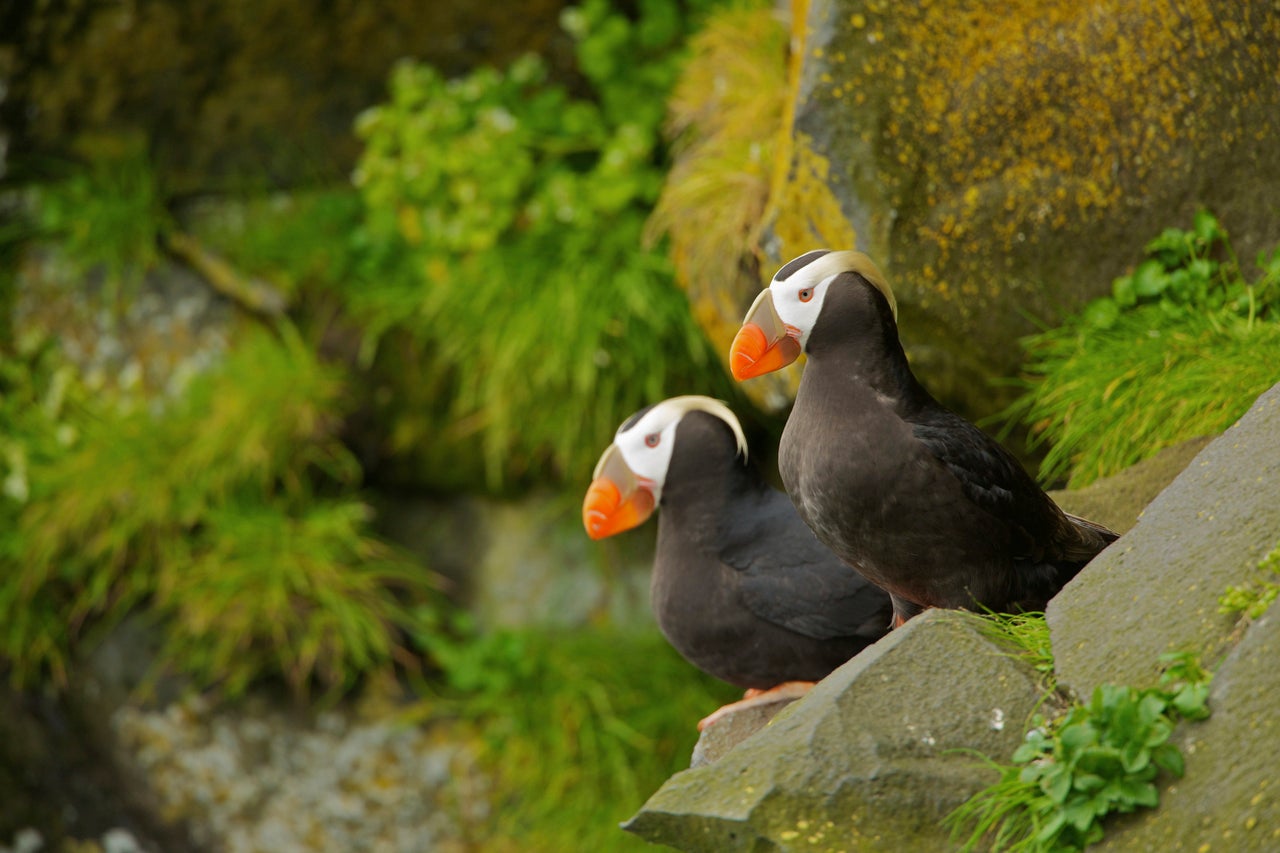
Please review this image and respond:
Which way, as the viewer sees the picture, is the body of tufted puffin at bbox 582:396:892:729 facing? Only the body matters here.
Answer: to the viewer's left

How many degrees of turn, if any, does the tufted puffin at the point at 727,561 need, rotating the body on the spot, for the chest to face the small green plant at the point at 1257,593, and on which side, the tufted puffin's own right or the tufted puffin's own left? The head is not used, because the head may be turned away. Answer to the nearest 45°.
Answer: approximately 135° to the tufted puffin's own left

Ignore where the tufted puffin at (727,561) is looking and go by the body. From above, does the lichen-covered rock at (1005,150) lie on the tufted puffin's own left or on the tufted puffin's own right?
on the tufted puffin's own right
